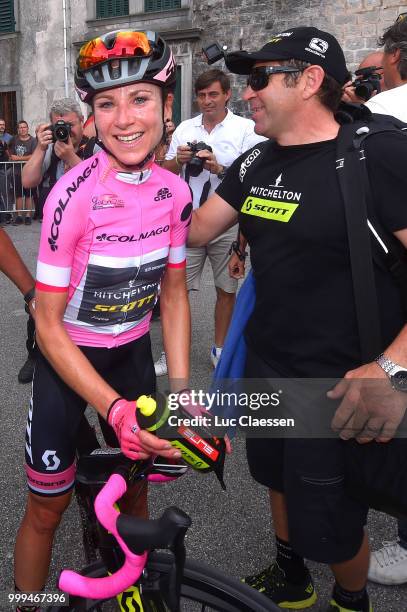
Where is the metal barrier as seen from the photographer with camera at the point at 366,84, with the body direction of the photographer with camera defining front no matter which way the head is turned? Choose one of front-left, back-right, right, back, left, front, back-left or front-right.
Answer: right

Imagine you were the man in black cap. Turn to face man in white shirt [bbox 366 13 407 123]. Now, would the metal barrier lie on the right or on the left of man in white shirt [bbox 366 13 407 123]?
left

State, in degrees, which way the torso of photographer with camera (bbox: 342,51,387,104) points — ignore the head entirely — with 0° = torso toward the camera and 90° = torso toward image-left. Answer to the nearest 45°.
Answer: approximately 45°

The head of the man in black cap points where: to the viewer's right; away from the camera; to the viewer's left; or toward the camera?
to the viewer's left

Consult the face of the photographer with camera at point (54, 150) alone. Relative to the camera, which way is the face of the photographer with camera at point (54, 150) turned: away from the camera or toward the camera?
toward the camera

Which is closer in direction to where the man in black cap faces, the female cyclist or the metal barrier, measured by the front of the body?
the female cyclist

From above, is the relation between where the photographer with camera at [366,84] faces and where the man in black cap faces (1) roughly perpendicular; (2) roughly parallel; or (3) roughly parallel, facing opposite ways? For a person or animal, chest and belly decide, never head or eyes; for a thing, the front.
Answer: roughly parallel

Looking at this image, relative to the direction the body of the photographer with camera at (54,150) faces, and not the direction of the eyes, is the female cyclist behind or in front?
in front

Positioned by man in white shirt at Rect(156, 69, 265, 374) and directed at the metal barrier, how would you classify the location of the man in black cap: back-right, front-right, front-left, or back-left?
back-left

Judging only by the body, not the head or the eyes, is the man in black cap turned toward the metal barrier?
no

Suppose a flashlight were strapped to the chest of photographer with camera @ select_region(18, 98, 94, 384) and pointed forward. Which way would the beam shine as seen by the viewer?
toward the camera

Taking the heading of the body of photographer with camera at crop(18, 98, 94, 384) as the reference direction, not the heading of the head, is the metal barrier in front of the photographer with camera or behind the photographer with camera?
behind

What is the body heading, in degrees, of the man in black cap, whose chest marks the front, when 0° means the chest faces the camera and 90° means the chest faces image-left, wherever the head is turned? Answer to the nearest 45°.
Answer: approximately 45°

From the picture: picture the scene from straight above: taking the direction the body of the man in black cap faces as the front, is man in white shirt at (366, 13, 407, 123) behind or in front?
behind

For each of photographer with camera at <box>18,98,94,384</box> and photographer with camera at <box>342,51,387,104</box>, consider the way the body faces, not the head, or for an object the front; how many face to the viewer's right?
0
